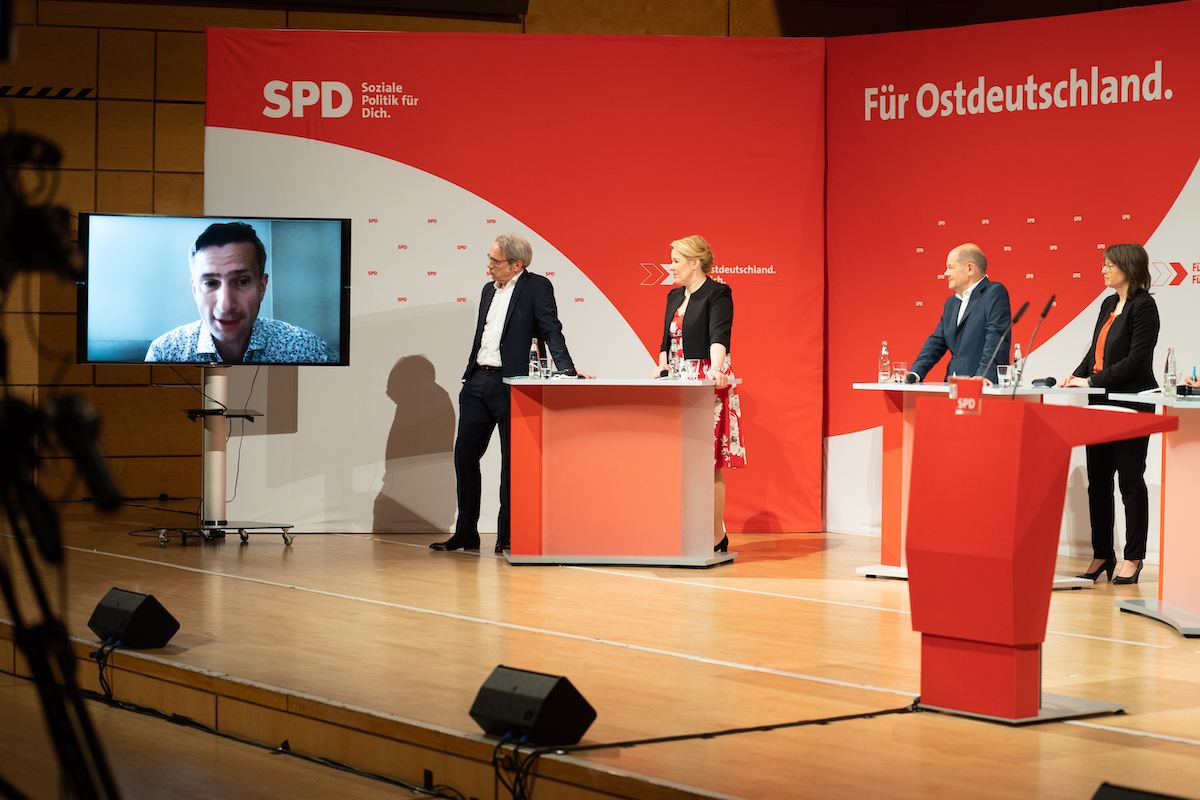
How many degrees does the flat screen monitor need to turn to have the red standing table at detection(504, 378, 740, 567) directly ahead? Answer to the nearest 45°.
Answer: approximately 45° to its left

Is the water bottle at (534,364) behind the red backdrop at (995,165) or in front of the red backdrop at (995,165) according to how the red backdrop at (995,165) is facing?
in front

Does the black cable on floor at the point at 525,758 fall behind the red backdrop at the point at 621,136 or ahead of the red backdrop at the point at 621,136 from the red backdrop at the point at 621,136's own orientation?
ahead

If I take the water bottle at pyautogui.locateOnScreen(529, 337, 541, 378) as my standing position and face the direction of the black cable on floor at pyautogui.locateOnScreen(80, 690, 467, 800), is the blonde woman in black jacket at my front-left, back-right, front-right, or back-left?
back-left

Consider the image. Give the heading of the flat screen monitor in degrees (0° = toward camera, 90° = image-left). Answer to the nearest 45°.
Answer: approximately 0°

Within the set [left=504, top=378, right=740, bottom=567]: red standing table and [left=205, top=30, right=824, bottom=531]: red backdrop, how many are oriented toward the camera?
2

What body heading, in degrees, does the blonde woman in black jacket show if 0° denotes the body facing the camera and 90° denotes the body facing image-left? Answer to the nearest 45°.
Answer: approximately 45°

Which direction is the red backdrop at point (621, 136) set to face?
toward the camera

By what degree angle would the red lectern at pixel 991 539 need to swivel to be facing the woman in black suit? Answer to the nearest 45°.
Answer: approximately 135° to its right

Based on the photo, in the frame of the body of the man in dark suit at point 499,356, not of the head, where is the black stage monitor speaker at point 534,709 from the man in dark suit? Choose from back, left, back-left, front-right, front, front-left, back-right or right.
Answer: front-left

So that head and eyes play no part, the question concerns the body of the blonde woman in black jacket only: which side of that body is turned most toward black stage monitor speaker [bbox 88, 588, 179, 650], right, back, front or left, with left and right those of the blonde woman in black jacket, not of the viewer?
front

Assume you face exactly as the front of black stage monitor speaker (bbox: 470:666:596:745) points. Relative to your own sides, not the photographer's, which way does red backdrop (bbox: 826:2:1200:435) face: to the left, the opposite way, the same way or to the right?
the opposite way

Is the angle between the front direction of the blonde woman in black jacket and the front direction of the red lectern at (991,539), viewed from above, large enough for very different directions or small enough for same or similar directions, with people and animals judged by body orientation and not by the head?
same or similar directions

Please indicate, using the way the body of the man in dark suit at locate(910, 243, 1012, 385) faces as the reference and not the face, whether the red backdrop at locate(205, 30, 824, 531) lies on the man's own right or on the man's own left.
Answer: on the man's own right

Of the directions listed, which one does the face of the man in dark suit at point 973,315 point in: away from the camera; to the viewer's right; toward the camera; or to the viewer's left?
to the viewer's left

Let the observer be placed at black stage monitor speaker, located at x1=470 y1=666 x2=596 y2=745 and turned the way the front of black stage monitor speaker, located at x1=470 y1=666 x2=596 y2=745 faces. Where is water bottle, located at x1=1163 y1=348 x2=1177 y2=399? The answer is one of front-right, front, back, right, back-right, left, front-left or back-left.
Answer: front

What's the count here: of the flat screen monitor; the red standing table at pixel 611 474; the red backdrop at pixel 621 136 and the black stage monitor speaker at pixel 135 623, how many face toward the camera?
3

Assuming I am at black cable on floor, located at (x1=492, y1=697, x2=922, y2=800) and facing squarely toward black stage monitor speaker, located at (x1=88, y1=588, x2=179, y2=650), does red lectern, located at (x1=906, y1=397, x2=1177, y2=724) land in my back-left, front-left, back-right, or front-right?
back-right

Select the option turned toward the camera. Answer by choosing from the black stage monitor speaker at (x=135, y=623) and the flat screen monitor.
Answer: the flat screen monitor

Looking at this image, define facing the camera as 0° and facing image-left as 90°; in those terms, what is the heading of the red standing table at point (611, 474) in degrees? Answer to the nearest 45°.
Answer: approximately 0°
